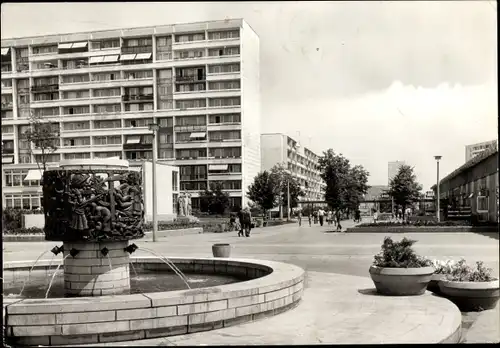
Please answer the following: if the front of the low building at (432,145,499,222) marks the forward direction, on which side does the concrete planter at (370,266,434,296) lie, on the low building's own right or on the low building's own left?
on the low building's own left

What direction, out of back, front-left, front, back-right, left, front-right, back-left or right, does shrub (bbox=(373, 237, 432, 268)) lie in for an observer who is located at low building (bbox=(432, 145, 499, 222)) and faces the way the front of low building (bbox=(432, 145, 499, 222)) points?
left

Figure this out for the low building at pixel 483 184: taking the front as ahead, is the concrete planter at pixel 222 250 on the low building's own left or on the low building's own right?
on the low building's own left

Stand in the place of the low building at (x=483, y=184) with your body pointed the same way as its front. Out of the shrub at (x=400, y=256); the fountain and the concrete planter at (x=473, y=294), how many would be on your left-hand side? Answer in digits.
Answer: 3

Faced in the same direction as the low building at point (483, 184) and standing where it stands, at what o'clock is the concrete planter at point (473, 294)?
The concrete planter is roughly at 9 o'clock from the low building.

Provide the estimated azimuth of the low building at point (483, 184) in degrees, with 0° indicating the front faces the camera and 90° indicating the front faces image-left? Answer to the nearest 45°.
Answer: approximately 90°

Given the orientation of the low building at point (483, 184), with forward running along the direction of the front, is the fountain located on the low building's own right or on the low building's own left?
on the low building's own left

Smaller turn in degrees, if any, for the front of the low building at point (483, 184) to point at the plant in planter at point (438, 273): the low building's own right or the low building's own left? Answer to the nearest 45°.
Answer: approximately 90° to the low building's own left
